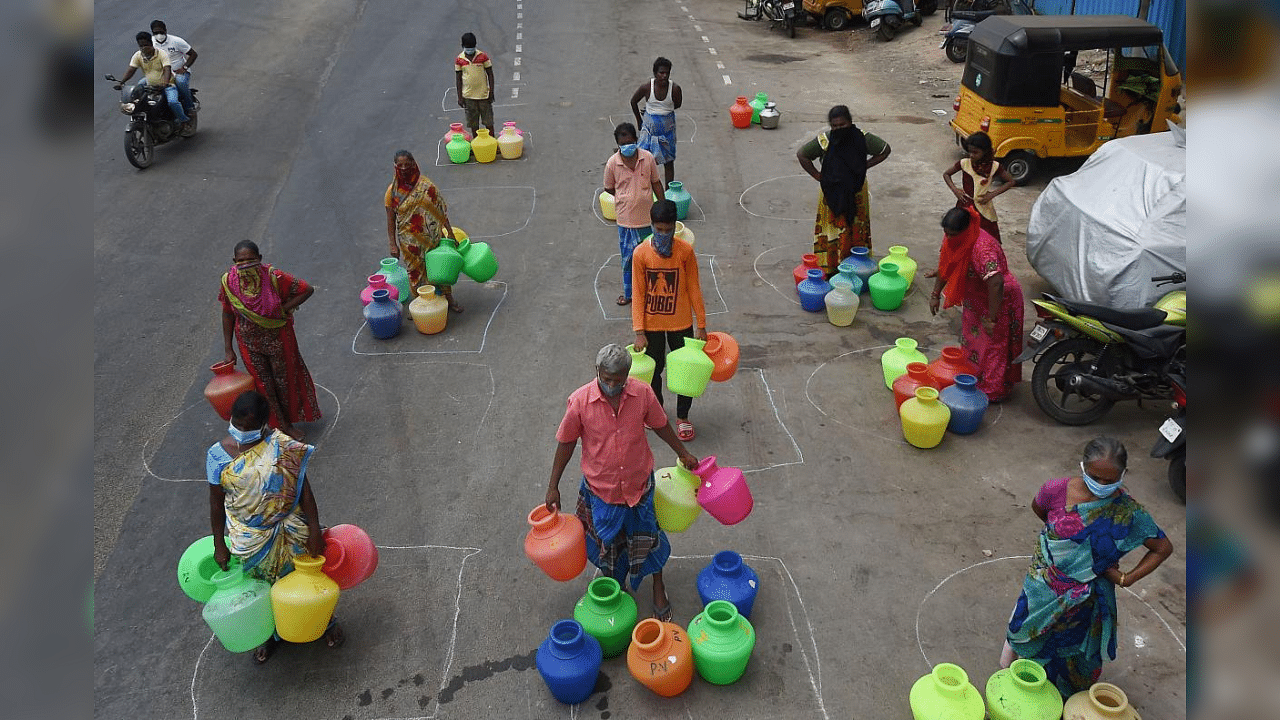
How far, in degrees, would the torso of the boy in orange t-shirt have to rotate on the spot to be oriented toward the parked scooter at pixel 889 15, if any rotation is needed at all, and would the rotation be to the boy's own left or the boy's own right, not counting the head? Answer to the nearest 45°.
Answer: approximately 180°

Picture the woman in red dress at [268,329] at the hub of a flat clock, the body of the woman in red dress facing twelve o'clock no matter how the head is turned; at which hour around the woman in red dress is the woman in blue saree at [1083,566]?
The woman in blue saree is roughly at 11 o'clock from the woman in red dress.

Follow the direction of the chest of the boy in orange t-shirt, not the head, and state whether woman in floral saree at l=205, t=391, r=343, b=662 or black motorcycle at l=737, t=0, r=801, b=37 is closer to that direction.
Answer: the woman in floral saree

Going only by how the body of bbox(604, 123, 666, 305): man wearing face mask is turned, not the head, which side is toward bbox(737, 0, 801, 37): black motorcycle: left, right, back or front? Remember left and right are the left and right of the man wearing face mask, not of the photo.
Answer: back

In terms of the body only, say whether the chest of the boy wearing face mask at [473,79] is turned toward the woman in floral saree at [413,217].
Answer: yes

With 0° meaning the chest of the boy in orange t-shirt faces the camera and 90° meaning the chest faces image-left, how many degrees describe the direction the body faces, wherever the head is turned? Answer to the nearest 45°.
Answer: approximately 0°

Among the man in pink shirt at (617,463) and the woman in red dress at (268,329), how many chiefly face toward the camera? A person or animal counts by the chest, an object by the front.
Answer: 2

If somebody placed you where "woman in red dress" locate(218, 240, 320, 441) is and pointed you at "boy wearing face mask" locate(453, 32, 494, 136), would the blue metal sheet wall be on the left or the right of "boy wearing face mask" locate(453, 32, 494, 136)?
right

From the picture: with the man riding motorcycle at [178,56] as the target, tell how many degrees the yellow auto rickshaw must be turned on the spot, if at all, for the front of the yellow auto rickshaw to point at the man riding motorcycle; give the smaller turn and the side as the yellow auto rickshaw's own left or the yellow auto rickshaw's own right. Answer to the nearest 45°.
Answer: approximately 135° to the yellow auto rickshaw's own left

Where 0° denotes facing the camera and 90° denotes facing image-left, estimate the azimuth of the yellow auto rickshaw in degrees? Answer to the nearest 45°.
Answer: approximately 225°
